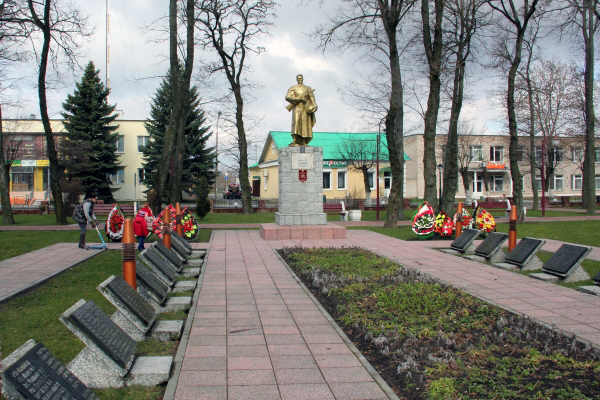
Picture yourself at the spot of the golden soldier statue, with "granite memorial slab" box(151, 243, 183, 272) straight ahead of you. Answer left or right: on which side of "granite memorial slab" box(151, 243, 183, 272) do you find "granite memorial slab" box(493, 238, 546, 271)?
left

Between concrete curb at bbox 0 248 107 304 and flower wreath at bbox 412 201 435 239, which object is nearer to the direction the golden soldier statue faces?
the concrete curb

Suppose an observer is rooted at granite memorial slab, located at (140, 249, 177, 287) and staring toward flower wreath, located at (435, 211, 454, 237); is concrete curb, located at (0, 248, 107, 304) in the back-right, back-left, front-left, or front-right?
back-left

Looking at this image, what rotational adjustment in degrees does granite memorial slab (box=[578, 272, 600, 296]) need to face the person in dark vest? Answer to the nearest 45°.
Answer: approximately 45° to its right

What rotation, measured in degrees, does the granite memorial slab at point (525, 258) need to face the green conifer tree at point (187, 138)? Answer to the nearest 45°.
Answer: approximately 90° to its right

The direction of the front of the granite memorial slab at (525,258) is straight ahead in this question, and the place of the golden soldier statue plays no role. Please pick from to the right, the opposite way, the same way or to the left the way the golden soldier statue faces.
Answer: to the left
